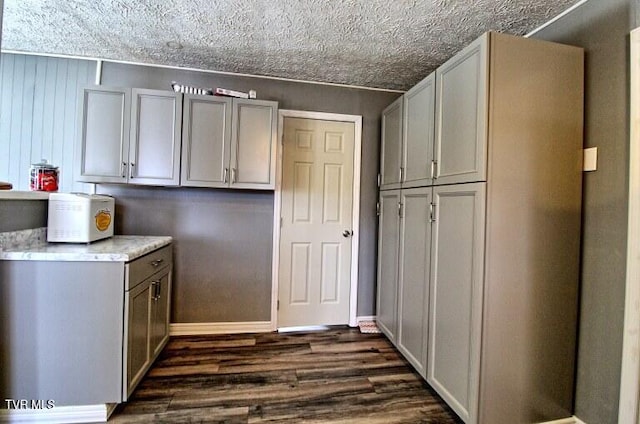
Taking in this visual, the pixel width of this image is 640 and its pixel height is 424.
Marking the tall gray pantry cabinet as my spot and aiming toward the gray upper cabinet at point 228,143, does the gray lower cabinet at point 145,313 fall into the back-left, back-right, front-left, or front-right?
front-left

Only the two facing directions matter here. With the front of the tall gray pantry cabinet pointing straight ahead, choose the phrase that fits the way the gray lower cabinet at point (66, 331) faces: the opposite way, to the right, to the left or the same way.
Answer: the opposite way

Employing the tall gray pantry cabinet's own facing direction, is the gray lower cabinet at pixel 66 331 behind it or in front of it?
in front

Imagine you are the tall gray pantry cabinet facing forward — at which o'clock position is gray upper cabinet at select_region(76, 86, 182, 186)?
The gray upper cabinet is roughly at 1 o'clock from the tall gray pantry cabinet.

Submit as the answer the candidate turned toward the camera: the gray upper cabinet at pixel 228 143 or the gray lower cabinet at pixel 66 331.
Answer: the gray upper cabinet

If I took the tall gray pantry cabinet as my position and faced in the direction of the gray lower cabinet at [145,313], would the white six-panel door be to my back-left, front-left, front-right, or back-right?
front-right

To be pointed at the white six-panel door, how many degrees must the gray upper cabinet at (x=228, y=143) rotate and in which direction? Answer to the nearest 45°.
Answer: approximately 90° to its left

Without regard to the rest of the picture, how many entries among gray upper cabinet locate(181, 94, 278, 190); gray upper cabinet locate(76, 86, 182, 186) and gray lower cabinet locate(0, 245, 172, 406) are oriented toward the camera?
2

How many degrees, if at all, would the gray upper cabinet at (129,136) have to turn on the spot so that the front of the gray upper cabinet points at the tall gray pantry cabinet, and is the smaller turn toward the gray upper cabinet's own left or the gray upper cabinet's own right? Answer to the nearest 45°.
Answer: approximately 45° to the gray upper cabinet's own left

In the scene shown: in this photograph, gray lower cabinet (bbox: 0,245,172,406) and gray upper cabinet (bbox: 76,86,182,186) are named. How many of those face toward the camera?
1

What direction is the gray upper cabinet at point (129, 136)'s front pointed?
toward the camera

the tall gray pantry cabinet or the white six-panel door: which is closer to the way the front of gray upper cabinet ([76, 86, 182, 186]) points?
the tall gray pantry cabinet

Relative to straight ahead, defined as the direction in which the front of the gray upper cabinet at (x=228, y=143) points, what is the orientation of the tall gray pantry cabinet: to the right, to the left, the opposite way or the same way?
to the right

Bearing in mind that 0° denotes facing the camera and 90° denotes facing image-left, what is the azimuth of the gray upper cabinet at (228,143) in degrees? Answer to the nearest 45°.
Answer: approximately 0°

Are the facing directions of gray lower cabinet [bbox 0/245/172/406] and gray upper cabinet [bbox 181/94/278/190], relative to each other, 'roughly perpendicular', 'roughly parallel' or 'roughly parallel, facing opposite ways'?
roughly perpendicular

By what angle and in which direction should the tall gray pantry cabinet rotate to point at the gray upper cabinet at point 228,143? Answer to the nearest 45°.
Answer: approximately 45° to its right

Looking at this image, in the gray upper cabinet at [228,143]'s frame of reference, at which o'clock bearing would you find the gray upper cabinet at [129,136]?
the gray upper cabinet at [129,136] is roughly at 3 o'clock from the gray upper cabinet at [228,143].

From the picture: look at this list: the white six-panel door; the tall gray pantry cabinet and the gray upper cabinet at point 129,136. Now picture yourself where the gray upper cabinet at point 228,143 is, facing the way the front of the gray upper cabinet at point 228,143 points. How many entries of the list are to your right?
1
